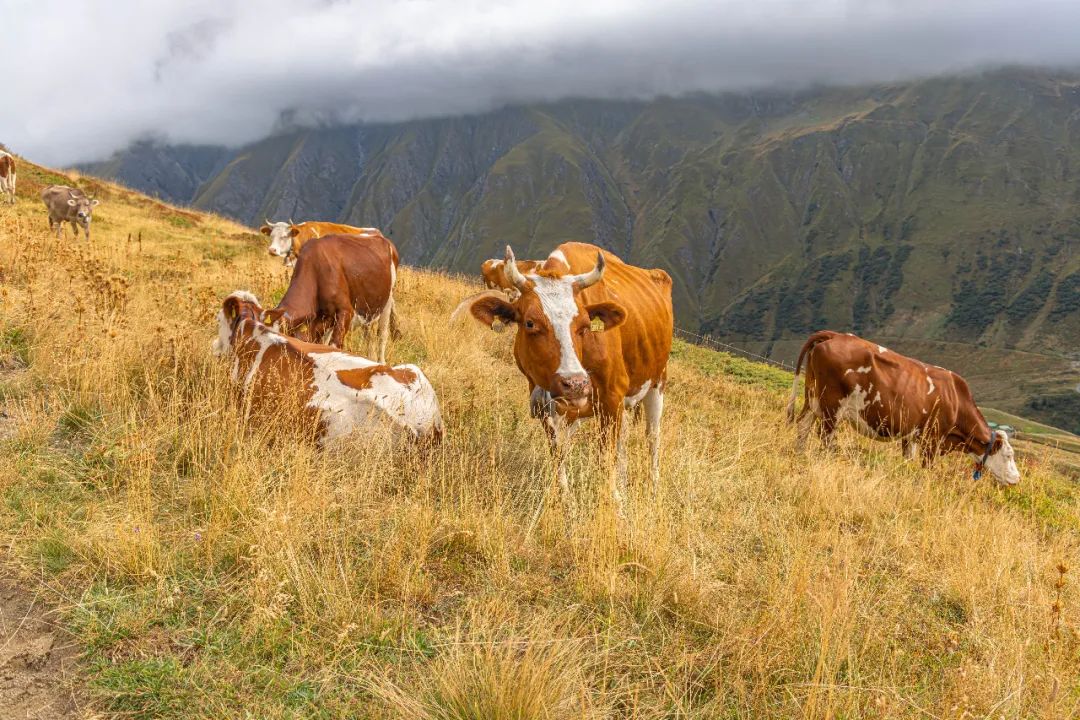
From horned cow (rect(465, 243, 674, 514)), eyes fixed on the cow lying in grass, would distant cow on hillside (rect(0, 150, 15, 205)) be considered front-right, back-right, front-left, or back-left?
front-right

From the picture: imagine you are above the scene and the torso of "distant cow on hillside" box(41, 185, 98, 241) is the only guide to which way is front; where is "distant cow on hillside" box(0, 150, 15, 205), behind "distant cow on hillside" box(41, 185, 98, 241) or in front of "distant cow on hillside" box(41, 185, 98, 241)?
behind

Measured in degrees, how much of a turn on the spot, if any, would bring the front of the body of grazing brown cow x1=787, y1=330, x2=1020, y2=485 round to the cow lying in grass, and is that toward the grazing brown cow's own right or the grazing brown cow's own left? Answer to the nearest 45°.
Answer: approximately 135° to the grazing brown cow's own right

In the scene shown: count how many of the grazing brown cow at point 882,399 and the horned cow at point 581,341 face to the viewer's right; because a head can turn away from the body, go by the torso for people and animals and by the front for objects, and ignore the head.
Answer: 1

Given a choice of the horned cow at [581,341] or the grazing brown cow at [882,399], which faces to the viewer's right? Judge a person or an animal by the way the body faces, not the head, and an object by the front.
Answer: the grazing brown cow

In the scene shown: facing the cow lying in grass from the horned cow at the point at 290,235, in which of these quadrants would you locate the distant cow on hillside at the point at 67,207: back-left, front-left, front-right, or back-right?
back-right

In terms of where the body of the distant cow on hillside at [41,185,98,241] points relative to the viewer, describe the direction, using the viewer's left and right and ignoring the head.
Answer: facing the viewer and to the right of the viewer

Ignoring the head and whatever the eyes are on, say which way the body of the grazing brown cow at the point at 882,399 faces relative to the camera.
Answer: to the viewer's right

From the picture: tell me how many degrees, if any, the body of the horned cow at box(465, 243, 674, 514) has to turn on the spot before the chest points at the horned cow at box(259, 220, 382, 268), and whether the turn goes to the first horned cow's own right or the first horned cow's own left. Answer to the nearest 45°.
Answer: approximately 90° to the first horned cow's own right

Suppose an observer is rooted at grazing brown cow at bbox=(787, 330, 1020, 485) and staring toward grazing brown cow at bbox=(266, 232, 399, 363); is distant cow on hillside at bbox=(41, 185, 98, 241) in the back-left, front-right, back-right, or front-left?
front-right

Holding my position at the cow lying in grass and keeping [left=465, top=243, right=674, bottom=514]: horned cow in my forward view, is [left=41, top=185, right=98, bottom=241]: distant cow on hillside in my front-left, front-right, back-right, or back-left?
back-left

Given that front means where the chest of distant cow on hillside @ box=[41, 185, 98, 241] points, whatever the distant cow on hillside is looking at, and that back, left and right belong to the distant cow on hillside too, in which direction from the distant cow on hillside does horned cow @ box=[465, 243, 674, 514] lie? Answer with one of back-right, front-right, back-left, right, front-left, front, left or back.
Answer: front-right
